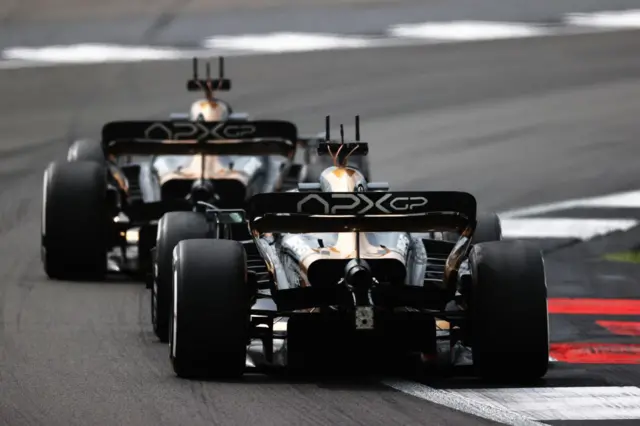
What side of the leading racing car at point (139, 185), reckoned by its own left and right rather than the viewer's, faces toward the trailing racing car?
back

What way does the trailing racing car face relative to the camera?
away from the camera

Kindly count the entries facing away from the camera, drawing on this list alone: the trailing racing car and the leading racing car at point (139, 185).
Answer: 2

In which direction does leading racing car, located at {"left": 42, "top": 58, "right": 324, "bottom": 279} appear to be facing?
away from the camera
